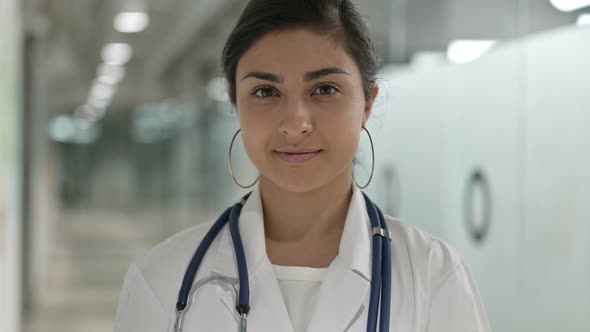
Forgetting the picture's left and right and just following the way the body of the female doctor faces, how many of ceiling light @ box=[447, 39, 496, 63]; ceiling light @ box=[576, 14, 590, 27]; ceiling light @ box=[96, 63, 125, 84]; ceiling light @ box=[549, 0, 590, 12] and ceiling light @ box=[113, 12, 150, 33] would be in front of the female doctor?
0

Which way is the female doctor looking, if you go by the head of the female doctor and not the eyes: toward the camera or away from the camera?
toward the camera

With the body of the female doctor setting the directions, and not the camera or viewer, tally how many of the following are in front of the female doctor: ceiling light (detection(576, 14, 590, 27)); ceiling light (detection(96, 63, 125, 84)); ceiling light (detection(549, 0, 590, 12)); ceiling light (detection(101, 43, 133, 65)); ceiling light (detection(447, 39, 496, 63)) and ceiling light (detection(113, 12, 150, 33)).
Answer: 0

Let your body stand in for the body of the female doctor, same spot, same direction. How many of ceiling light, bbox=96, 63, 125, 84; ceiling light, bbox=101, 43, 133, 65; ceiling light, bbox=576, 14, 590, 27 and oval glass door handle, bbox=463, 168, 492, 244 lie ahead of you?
0

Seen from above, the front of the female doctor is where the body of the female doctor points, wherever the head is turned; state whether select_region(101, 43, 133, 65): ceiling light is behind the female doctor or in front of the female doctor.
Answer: behind

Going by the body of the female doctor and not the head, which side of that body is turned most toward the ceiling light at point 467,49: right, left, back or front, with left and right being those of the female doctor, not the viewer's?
back

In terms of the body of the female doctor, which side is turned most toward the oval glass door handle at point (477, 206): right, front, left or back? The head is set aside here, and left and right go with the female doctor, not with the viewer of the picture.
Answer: back

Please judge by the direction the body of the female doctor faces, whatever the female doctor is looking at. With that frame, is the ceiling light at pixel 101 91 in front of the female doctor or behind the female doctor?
behind

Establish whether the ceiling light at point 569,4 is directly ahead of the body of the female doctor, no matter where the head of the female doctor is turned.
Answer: no

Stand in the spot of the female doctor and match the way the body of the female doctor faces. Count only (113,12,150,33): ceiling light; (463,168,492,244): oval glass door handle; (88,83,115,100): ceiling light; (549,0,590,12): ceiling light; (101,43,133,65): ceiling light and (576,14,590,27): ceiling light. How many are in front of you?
0

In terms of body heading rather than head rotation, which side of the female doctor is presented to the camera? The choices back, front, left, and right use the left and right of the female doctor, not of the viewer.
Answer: front

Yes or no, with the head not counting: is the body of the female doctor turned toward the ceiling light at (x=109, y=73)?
no

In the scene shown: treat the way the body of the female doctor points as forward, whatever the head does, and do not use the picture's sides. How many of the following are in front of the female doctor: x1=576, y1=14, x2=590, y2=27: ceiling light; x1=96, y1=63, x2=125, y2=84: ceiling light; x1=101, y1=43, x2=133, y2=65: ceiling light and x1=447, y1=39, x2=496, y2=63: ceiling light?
0

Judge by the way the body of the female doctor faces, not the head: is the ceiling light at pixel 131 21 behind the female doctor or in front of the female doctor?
behind

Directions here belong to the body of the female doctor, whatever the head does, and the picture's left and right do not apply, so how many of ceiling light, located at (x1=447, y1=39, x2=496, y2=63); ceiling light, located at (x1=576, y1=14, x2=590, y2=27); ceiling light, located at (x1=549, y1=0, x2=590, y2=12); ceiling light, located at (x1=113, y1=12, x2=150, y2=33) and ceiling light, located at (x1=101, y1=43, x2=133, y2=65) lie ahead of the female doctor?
0
